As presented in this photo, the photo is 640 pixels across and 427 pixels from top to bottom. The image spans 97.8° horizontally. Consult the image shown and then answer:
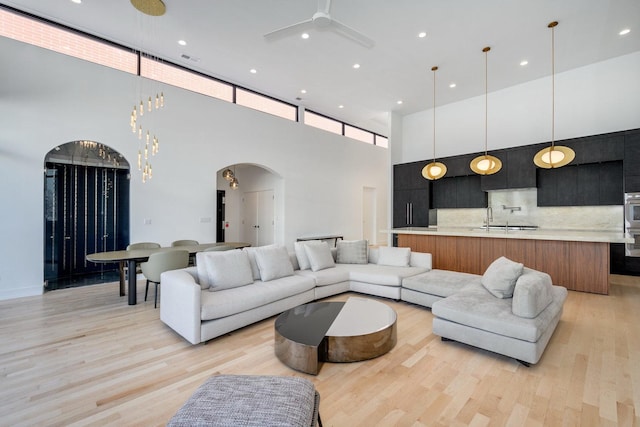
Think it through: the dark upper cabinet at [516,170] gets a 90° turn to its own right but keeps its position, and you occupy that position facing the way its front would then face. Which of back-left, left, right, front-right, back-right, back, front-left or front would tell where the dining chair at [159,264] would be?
front-left

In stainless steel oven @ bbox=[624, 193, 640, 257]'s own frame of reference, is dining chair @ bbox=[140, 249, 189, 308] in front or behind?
in front

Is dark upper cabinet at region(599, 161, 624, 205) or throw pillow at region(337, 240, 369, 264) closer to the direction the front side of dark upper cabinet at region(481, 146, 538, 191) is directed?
the throw pillow

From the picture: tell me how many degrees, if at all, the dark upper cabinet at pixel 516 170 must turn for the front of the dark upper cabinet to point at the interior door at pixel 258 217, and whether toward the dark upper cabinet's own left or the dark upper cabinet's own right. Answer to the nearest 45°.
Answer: approximately 90° to the dark upper cabinet's own right

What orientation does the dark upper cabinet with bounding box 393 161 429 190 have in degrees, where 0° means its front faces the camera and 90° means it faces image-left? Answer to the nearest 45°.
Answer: approximately 45°

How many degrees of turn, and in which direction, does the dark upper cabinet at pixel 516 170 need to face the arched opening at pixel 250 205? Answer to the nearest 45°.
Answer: approximately 90° to its right

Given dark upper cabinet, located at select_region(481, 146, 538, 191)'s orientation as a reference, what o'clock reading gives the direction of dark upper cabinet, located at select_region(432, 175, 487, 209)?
dark upper cabinet, located at select_region(432, 175, 487, 209) is roughly at 4 o'clock from dark upper cabinet, located at select_region(481, 146, 538, 191).

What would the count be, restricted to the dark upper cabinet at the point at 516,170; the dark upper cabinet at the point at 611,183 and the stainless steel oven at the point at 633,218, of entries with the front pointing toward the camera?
3

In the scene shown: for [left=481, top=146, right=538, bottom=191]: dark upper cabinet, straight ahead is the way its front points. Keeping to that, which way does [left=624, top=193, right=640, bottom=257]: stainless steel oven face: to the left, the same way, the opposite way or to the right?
the same way

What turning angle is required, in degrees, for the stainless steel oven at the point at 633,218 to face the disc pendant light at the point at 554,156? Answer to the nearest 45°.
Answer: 0° — it already faces it

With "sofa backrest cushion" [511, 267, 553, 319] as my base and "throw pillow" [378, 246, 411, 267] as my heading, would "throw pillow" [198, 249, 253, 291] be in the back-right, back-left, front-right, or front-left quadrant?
front-left

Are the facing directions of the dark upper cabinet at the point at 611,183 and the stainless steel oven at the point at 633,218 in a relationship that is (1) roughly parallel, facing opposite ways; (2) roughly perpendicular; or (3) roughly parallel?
roughly parallel

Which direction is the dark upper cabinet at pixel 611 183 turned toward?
toward the camera

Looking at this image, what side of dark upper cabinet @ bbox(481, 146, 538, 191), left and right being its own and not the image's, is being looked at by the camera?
front

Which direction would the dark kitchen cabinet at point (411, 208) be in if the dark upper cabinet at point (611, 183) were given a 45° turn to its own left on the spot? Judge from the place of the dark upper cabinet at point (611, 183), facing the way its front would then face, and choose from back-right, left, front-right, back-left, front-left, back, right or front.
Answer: back-right

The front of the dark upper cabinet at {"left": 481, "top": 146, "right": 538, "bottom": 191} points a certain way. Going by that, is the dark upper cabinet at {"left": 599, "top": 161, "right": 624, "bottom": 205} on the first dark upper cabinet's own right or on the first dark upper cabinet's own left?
on the first dark upper cabinet's own left

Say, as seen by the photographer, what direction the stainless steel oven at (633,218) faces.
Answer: facing the viewer

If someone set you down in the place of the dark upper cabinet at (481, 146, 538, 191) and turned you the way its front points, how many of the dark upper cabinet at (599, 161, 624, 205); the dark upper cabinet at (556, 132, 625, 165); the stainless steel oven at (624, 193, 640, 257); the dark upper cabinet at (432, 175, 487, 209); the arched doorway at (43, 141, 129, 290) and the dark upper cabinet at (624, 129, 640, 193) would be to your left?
4

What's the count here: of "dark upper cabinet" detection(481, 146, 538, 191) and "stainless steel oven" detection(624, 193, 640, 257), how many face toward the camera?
2

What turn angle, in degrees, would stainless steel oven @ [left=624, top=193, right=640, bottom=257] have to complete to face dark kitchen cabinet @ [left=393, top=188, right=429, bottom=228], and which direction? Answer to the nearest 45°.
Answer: approximately 90° to its right

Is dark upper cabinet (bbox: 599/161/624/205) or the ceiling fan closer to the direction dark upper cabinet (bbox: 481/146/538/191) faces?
the ceiling fan
